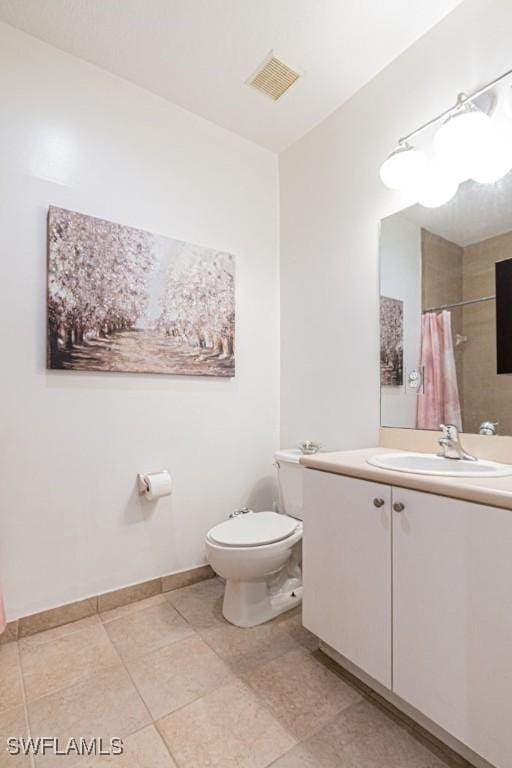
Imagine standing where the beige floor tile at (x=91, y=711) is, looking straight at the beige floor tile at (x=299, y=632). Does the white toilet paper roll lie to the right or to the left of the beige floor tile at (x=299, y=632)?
left

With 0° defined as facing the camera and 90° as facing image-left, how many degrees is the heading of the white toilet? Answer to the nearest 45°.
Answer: approximately 45°

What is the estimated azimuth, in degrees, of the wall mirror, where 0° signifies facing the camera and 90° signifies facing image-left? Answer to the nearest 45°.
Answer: approximately 45°

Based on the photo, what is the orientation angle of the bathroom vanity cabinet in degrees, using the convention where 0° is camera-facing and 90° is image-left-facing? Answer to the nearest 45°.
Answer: approximately 45°
